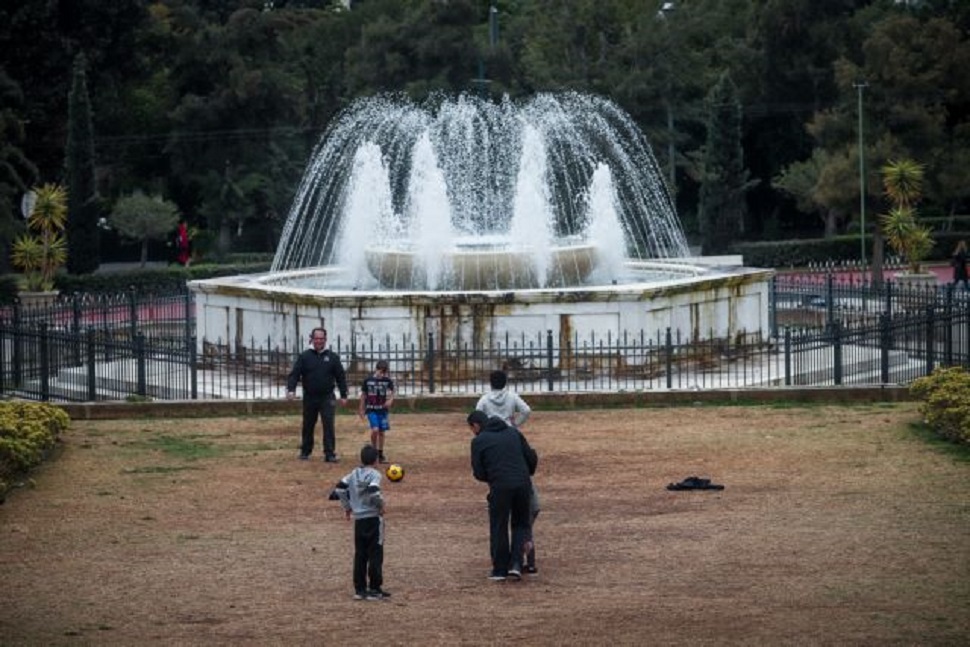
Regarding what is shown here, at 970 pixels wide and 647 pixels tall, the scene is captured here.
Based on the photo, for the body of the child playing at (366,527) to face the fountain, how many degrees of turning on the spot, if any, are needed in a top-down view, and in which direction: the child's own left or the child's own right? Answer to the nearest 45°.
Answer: approximately 45° to the child's own left

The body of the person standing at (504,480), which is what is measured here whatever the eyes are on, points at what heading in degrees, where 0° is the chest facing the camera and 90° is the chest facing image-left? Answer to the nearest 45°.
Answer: approximately 135°

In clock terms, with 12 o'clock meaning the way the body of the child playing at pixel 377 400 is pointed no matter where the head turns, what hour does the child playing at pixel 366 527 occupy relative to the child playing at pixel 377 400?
the child playing at pixel 366 527 is roughly at 12 o'clock from the child playing at pixel 377 400.

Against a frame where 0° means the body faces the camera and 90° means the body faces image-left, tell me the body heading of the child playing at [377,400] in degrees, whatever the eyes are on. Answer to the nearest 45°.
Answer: approximately 0°

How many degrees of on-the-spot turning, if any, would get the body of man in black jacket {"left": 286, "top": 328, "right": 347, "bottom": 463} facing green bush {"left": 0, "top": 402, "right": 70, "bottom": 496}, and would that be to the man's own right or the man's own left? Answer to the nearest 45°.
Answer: approximately 90° to the man's own right

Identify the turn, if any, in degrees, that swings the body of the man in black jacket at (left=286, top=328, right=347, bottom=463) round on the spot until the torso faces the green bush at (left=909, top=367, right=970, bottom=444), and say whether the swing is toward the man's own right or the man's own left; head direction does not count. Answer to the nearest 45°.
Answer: approximately 90° to the man's own left

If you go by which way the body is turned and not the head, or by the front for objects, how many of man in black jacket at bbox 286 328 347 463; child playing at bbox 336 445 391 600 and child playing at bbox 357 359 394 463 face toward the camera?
2

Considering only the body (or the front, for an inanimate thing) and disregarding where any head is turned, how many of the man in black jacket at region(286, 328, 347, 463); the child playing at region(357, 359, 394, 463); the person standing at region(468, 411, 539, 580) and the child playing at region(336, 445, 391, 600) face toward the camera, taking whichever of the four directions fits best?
2

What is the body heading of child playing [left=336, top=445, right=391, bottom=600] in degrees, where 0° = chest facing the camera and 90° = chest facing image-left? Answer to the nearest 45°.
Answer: approximately 225°

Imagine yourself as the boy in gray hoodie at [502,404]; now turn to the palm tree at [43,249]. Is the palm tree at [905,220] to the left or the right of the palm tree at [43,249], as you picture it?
right

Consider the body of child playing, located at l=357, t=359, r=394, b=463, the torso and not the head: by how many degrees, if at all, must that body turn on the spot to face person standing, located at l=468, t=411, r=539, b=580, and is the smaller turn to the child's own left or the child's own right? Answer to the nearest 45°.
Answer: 0° — they already face them

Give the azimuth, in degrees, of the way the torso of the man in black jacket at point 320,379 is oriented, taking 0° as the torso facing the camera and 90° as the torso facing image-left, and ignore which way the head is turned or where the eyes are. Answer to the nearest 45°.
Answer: approximately 0°
